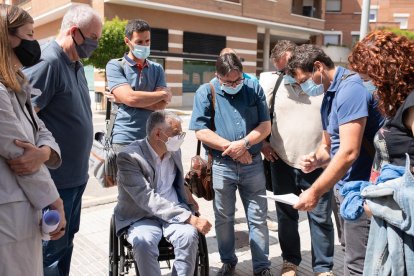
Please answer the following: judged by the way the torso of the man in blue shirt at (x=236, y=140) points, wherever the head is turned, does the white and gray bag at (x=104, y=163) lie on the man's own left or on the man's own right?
on the man's own right

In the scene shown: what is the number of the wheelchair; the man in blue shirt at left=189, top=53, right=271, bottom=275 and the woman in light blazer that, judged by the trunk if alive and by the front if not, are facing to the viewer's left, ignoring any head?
0

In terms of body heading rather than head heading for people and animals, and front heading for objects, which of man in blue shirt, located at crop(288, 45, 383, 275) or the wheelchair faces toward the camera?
the wheelchair

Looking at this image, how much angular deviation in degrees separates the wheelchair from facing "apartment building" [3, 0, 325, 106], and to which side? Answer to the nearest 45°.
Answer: approximately 180°

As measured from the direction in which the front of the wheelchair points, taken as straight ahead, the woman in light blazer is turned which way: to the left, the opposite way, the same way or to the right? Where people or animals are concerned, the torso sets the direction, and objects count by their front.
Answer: to the left

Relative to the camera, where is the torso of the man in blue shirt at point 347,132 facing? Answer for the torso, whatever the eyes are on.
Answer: to the viewer's left

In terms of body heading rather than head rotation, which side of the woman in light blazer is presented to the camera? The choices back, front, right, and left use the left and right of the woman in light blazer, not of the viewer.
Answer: right

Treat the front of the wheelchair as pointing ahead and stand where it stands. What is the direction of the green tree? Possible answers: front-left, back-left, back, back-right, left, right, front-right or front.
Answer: back

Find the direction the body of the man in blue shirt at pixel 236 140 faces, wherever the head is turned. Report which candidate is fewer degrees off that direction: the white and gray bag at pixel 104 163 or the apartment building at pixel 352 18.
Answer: the white and gray bag

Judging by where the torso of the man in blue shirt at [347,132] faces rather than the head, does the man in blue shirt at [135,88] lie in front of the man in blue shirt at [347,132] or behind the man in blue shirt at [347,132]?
in front

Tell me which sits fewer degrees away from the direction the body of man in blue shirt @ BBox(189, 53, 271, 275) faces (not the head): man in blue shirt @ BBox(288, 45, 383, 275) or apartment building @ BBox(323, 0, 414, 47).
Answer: the man in blue shirt

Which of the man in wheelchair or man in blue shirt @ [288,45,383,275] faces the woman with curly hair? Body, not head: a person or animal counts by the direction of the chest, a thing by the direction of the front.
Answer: the man in wheelchair

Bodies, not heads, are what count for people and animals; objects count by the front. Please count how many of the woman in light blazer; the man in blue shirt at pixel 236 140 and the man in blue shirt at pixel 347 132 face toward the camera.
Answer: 1

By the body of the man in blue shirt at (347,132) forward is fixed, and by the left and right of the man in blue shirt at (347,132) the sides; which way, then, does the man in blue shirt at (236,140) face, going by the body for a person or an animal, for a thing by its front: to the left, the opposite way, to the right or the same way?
to the left

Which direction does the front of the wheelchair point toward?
toward the camera
